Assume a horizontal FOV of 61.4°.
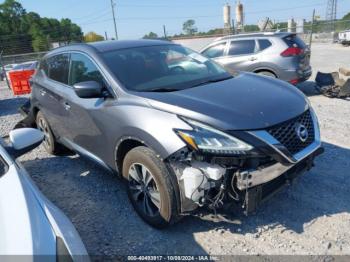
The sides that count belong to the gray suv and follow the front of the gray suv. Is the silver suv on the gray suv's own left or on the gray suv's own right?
on the gray suv's own left

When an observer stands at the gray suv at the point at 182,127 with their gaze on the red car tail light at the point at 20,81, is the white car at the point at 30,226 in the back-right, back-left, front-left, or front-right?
back-left

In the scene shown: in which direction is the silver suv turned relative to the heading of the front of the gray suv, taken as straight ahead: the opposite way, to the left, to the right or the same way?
the opposite way

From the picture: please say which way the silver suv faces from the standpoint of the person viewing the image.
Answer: facing away from the viewer and to the left of the viewer

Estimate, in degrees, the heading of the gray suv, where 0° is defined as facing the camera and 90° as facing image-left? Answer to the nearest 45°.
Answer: approximately 315°

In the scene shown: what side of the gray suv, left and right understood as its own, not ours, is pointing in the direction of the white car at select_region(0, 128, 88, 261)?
right

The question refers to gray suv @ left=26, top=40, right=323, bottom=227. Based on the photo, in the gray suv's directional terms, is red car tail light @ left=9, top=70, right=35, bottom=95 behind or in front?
behind

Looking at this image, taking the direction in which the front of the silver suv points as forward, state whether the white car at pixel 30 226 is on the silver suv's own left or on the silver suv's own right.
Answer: on the silver suv's own left

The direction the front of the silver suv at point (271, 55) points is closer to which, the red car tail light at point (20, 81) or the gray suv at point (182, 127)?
the red car tail light

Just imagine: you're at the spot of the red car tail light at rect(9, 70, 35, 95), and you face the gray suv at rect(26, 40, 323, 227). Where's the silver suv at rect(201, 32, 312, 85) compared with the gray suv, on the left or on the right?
left

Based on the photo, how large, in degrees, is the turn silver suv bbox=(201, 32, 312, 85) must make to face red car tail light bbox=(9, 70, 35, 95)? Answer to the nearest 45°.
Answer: approximately 45° to its left

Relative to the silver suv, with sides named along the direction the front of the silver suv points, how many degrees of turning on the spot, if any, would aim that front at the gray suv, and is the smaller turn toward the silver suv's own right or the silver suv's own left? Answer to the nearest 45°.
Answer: approximately 135° to the silver suv's own left
